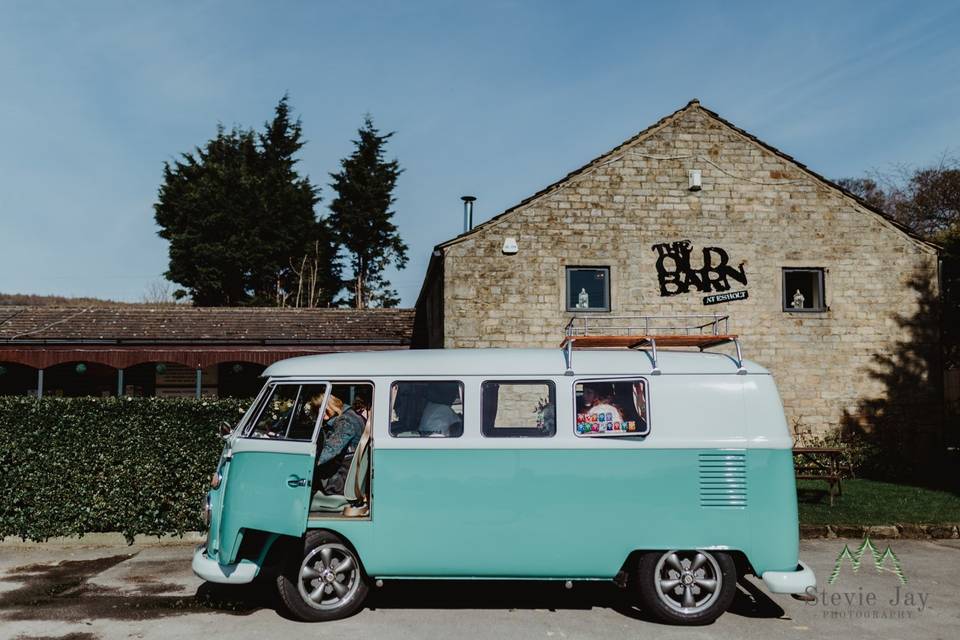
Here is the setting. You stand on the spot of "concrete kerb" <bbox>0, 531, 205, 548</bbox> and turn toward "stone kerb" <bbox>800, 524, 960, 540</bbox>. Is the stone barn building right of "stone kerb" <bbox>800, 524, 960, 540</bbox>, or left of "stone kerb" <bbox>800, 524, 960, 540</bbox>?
left

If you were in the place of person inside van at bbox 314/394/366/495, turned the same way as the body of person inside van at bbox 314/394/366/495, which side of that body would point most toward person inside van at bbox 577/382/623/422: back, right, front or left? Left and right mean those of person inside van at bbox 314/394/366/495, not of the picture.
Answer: back

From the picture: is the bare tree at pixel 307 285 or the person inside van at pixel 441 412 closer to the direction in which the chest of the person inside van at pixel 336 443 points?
the bare tree

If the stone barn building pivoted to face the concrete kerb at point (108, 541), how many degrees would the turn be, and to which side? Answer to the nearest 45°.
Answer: approximately 45° to its right

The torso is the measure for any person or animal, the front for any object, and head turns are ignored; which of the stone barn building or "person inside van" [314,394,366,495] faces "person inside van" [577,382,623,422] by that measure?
the stone barn building

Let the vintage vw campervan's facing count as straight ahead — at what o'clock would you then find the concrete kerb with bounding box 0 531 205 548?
The concrete kerb is roughly at 1 o'clock from the vintage vw campervan.

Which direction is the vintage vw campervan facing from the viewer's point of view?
to the viewer's left

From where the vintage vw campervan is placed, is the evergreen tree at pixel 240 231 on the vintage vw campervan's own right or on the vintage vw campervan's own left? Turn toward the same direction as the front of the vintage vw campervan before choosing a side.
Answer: on the vintage vw campervan's own right

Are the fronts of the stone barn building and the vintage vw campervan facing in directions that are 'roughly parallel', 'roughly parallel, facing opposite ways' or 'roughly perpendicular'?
roughly perpendicular

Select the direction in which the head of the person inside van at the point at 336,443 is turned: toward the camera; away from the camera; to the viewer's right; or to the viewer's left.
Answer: to the viewer's left

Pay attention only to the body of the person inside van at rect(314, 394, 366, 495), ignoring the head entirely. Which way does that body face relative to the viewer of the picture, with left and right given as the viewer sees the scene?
facing to the left of the viewer

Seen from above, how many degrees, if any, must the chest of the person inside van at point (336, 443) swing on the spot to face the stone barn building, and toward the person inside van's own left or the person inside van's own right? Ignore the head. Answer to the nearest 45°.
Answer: approximately 135° to the person inside van's own right
